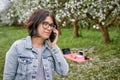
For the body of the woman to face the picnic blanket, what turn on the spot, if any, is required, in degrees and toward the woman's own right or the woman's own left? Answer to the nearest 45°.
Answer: approximately 135° to the woman's own left

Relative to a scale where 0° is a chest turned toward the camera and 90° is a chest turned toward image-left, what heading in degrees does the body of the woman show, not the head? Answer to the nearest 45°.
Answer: approximately 315°

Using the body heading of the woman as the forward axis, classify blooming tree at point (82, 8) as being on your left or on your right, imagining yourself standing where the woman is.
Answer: on your left
